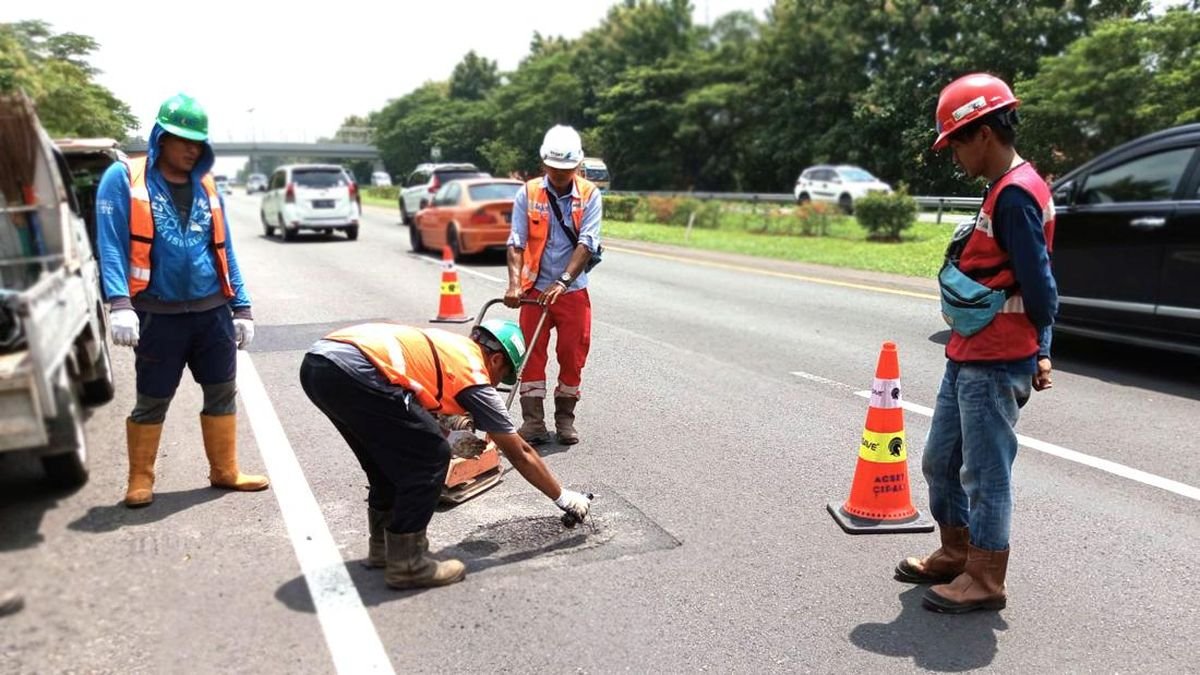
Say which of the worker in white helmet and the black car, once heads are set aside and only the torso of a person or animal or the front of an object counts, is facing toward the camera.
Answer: the worker in white helmet

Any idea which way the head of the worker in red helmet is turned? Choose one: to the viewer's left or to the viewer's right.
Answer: to the viewer's left

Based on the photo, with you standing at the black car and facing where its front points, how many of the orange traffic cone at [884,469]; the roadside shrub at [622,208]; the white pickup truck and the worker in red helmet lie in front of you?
1

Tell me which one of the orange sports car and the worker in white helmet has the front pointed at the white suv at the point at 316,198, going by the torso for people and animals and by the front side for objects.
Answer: the orange sports car

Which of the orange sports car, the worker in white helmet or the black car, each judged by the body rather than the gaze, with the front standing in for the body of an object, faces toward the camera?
the worker in white helmet

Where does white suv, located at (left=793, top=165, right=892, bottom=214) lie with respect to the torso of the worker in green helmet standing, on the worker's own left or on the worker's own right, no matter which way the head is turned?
on the worker's own left

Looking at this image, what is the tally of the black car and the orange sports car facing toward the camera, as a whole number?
0

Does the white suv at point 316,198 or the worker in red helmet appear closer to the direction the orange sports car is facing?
the white suv

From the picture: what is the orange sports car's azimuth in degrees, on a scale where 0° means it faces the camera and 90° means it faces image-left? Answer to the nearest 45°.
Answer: approximately 135°

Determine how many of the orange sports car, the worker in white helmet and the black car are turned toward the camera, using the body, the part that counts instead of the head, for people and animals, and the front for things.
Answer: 1

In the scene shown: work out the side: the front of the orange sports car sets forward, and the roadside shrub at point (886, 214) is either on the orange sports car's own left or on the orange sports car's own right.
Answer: on the orange sports car's own right

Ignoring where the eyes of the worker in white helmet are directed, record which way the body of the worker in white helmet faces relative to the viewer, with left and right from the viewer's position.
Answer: facing the viewer

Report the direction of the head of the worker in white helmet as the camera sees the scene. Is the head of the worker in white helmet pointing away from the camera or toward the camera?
toward the camera

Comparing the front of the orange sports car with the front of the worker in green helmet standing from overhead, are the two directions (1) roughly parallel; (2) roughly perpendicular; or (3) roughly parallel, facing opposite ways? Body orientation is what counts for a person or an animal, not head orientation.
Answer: roughly parallel, facing opposite ways

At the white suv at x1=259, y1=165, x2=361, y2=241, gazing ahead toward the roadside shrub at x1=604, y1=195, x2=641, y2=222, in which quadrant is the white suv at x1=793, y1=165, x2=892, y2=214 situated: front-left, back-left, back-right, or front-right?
front-right

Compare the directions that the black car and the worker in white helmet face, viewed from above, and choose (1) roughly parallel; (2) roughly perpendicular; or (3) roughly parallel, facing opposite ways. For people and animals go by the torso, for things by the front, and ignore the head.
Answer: roughly parallel, facing opposite ways

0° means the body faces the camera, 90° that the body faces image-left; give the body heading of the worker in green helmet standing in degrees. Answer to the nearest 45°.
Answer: approximately 315°

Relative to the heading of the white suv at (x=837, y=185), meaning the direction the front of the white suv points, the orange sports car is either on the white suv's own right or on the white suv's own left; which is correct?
on the white suv's own right
